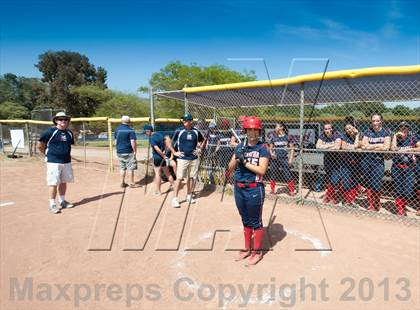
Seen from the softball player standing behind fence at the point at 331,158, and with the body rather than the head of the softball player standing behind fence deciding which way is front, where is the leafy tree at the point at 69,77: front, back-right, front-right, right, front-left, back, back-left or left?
back-right

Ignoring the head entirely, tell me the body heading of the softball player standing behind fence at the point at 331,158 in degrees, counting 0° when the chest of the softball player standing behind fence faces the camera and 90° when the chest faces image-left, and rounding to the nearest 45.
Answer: approximately 0°

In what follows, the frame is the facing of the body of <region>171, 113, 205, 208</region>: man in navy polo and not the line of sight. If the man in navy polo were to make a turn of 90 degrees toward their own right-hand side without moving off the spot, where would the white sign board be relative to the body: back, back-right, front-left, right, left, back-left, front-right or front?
front-right

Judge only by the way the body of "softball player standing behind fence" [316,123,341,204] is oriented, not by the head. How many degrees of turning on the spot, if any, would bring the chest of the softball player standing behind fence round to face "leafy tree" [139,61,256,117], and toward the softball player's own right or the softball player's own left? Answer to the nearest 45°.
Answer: approximately 135° to the softball player's own right

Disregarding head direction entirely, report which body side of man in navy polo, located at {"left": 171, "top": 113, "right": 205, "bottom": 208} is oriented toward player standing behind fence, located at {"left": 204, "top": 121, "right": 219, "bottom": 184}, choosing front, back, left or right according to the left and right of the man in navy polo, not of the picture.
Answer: back

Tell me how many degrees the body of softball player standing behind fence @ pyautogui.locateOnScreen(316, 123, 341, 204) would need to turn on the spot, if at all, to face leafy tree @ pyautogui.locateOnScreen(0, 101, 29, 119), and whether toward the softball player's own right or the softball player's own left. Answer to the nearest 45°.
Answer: approximately 135° to the softball player's own right

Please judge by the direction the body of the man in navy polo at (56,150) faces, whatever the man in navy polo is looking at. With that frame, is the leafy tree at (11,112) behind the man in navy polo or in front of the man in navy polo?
behind
